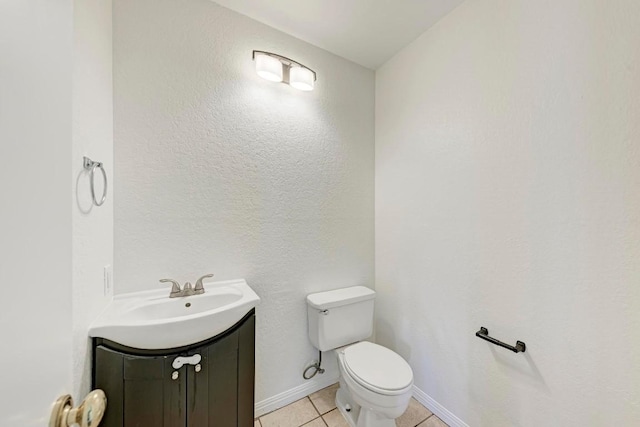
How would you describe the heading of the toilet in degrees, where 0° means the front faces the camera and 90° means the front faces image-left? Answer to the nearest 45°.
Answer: approximately 315°

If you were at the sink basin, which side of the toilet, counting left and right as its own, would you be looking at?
right

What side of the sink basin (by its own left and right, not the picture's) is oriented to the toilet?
left

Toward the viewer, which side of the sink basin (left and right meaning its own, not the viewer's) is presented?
front

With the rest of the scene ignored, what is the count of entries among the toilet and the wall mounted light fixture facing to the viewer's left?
0

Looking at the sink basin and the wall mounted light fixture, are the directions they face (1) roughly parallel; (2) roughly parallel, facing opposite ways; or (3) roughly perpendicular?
roughly parallel

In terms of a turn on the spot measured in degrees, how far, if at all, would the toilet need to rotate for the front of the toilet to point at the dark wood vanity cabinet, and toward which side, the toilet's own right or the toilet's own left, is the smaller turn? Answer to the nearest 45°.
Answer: approximately 90° to the toilet's own right

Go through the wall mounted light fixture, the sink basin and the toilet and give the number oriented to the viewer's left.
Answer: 0

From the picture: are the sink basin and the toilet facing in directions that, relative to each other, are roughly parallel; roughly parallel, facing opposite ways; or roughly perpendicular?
roughly parallel
